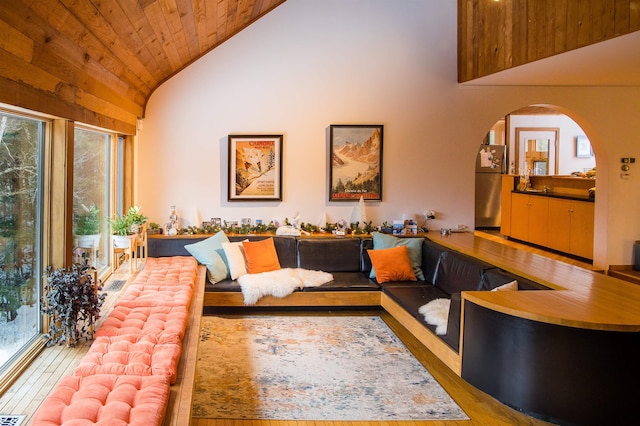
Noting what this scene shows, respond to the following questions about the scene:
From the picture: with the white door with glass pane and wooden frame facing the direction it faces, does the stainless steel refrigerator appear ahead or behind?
ahead

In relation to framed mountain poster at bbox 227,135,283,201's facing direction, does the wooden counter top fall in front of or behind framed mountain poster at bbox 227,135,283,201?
in front

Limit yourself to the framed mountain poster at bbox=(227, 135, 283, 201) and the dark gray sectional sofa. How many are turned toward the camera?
2

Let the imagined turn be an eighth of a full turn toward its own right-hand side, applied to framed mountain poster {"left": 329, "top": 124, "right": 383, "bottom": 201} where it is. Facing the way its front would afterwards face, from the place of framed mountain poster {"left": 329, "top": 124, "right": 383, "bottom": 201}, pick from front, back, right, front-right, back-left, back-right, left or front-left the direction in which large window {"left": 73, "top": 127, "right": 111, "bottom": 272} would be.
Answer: front

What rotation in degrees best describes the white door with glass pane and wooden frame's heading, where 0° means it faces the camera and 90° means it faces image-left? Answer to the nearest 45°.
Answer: approximately 0°

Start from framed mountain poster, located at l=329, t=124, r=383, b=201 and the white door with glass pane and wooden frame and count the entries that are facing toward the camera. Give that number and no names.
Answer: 2

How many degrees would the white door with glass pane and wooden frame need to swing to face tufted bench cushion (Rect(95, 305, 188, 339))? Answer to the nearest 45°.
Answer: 0° — it already faces it

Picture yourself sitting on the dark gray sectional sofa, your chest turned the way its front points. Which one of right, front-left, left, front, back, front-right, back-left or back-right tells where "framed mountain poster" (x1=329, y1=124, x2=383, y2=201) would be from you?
back
